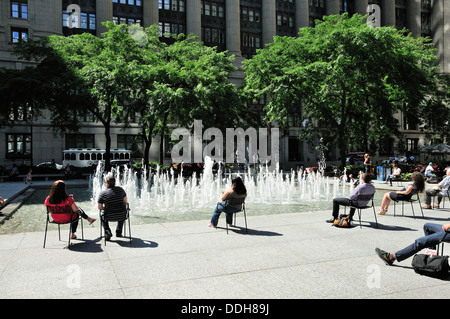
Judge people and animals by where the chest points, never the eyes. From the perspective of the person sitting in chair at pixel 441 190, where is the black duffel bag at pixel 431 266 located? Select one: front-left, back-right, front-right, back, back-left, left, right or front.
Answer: left

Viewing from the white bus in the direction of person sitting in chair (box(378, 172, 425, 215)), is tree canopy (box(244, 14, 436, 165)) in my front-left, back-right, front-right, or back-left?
front-left

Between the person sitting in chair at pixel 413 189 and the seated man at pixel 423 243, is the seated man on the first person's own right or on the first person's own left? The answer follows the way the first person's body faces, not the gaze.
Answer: on the first person's own left

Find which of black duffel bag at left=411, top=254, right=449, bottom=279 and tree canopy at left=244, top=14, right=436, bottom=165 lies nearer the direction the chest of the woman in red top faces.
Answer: the tree canopy

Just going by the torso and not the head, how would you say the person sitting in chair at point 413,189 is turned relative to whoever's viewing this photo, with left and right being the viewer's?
facing to the left of the viewer

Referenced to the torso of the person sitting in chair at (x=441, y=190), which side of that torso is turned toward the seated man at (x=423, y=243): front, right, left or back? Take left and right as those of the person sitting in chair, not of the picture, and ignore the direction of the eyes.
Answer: left

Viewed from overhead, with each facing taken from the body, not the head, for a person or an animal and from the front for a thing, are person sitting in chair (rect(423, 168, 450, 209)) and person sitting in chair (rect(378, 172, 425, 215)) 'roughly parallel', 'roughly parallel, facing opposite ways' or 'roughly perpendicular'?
roughly parallel

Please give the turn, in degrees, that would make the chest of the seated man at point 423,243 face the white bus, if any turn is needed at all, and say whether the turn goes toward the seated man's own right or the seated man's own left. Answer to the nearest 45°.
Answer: approximately 45° to the seated man's own right

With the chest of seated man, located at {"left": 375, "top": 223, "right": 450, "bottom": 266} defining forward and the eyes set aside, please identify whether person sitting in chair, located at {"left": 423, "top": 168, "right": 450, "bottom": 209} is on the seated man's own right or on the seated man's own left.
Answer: on the seated man's own right

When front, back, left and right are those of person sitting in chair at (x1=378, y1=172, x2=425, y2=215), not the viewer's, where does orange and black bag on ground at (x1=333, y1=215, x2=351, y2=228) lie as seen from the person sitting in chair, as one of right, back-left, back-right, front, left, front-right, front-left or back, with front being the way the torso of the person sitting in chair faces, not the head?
front-left

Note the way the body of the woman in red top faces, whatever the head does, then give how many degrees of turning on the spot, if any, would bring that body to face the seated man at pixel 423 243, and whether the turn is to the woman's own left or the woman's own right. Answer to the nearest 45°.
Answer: approximately 90° to the woman's own right

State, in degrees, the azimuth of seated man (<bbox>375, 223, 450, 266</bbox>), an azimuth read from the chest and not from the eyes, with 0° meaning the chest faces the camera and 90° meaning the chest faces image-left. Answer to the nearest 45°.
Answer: approximately 90°

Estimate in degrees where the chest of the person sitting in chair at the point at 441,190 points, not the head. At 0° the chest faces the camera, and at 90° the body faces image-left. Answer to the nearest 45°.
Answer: approximately 90°

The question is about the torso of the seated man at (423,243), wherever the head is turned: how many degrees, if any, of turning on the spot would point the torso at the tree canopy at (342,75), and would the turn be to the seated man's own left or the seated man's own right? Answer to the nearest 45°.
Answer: approximately 90° to the seated man's own right

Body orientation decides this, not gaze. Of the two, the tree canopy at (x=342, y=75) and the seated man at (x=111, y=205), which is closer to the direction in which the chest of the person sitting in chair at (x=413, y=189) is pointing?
the seated man
